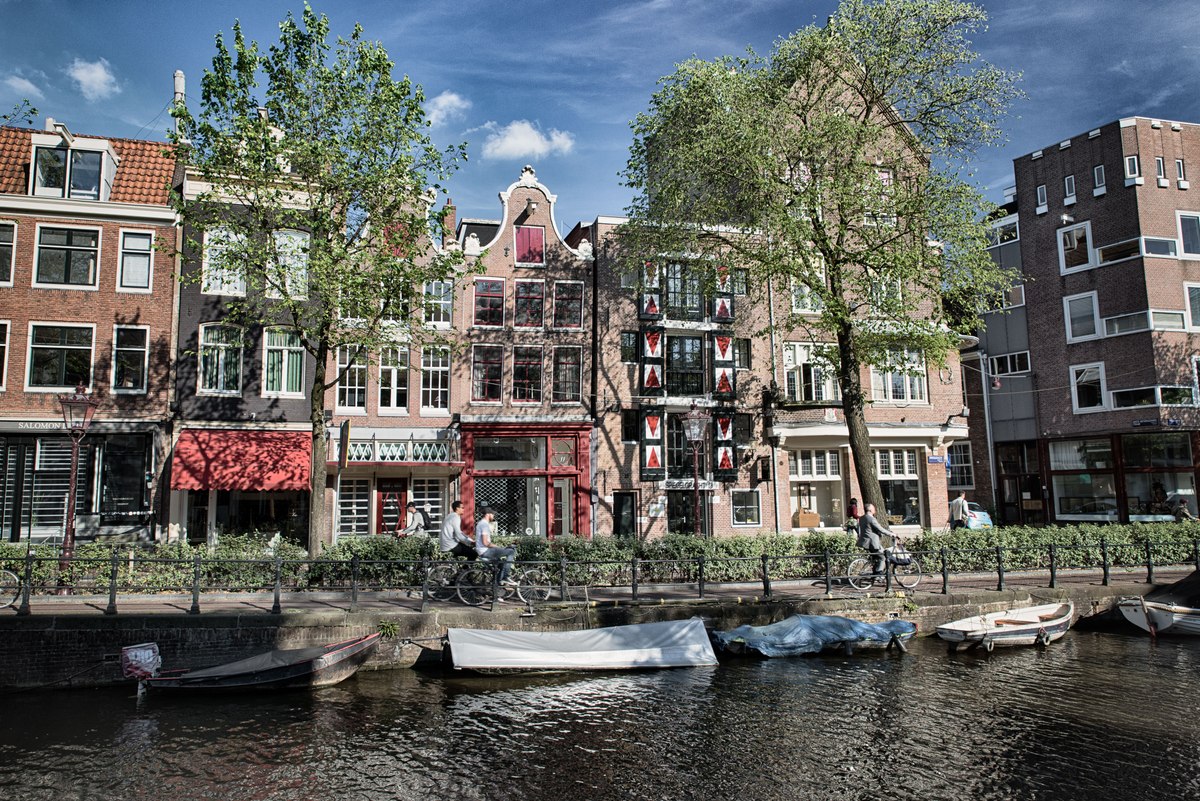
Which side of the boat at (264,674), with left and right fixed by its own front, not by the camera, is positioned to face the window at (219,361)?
left

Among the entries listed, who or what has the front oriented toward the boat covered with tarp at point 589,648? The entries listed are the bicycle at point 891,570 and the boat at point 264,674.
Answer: the boat

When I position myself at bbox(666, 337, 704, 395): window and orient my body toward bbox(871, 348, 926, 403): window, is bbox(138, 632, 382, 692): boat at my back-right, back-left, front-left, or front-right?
back-right

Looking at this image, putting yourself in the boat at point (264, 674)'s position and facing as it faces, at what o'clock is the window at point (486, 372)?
The window is roughly at 10 o'clock from the boat.

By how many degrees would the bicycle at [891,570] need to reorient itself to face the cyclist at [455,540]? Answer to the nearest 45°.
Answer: approximately 135° to its right

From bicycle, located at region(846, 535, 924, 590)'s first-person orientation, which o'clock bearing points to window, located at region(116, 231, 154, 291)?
The window is roughly at 6 o'clock from the bicycle.

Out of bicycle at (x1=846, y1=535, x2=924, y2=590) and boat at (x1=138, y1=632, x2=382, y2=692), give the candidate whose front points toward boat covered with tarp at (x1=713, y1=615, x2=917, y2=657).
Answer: the boat

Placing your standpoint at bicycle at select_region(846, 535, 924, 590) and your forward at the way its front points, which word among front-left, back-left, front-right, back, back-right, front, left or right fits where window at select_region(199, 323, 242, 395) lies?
back

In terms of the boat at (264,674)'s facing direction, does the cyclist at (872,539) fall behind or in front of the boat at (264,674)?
in front

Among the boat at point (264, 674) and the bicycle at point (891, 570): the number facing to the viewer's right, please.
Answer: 2

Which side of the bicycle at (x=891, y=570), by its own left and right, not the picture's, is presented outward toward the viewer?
right

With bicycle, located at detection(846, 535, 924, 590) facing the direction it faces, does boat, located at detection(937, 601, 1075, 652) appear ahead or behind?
ahead

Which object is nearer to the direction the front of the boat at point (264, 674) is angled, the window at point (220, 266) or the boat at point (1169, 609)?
the boat

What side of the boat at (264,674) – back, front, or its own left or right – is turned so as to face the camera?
right

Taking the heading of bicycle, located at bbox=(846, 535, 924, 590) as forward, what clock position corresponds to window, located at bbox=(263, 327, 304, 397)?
The window is roughly at 6 o'clock from the bicycle.

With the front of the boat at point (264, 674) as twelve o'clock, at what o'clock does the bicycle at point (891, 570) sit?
The bicycle is roughly at 12 o'clock from the boat.

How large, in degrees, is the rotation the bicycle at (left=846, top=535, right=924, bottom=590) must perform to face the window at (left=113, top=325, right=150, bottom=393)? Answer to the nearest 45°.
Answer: approximately 180°
